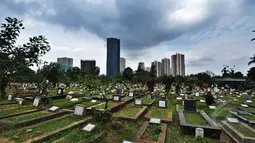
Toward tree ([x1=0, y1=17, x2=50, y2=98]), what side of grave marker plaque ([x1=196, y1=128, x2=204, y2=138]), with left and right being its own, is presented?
right

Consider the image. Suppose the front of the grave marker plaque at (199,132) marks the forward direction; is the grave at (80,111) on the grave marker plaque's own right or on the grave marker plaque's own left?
on the grave marker plaque's own right

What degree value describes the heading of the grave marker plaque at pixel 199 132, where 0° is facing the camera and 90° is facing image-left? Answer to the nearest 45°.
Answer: approximately 0°

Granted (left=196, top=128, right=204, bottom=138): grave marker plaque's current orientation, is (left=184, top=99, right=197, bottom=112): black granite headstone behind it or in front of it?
behind
